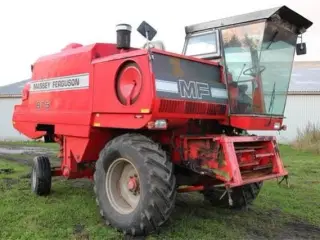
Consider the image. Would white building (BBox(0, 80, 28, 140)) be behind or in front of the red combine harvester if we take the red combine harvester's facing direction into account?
behind

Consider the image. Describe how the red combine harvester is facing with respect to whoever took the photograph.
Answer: facing the viewer and to the right of the viewer
